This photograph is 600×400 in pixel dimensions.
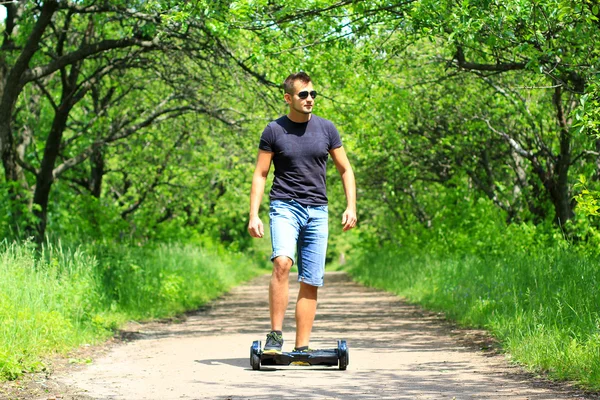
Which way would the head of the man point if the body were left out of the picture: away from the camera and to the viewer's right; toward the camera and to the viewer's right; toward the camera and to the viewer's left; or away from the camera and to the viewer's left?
toward the camera and to the viewer's right

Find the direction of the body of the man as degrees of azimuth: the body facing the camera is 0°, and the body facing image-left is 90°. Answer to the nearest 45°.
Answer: approximately 0°
